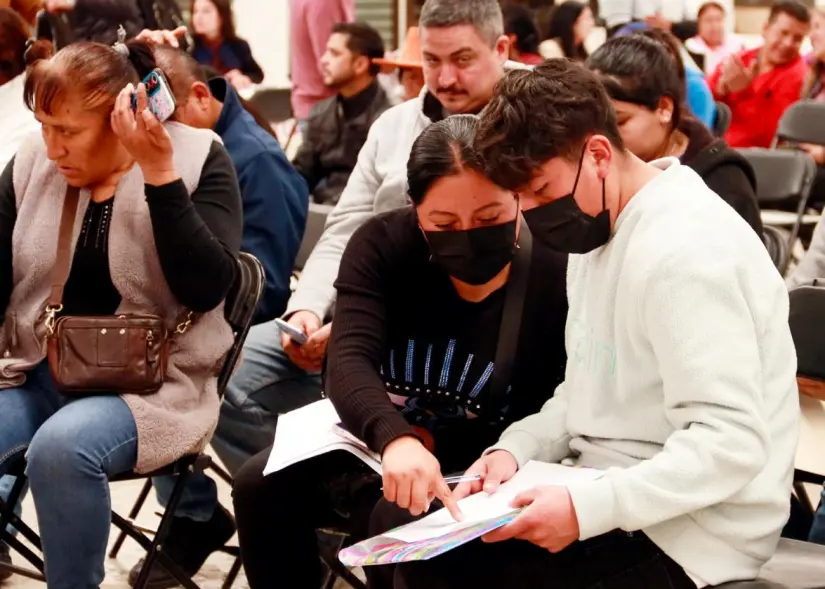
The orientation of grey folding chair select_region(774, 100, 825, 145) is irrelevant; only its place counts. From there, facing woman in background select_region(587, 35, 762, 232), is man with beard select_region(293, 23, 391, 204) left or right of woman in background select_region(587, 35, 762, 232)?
right

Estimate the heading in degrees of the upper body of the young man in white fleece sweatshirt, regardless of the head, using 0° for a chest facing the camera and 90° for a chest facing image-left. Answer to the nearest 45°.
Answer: approximately 45°

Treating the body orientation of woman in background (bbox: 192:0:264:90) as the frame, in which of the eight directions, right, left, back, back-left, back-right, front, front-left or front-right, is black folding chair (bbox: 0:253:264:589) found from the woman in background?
front-left

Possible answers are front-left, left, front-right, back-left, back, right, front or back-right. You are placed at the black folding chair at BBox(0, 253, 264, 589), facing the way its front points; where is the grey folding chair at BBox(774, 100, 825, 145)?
back

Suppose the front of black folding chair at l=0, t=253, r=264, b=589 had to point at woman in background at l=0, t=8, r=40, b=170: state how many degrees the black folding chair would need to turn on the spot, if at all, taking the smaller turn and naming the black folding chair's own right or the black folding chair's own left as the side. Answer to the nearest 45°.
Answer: approximately 135° to the black folding chair's own right

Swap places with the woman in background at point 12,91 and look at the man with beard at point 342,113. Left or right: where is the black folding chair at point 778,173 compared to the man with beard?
right

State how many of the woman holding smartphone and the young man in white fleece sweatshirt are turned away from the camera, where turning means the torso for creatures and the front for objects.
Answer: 0

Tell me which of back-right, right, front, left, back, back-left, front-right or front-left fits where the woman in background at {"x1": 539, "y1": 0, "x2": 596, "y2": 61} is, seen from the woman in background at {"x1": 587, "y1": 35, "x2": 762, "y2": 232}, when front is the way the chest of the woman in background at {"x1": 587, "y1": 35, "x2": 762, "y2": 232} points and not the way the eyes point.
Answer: right

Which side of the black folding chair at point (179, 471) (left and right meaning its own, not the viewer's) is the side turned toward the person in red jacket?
back

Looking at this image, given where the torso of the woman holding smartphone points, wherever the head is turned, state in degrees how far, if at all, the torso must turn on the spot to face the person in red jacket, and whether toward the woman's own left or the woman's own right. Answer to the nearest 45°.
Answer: approximately 180°

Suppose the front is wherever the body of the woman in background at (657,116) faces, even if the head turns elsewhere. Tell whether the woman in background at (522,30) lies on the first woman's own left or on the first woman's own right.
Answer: on the first woman's own right
